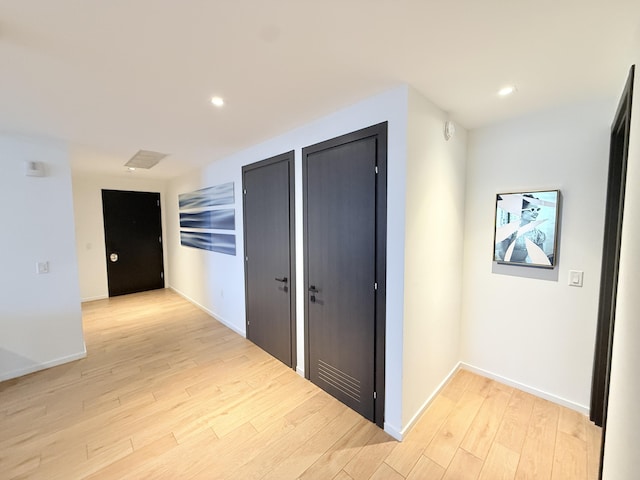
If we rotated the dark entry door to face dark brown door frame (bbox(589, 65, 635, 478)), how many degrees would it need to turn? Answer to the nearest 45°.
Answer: approximately 45° to its left

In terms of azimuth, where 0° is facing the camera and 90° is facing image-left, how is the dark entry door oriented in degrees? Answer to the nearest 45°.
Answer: approximately 0°

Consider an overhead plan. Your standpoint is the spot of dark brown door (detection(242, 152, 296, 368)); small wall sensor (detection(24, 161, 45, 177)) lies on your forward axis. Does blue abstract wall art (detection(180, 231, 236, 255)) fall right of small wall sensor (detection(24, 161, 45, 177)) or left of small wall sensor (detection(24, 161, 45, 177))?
right

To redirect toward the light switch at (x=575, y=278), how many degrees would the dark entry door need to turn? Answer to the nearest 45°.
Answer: approximately 45° to its left

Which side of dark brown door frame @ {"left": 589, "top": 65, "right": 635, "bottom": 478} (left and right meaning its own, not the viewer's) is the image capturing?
left

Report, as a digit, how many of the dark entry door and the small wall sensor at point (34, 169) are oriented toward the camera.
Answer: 2

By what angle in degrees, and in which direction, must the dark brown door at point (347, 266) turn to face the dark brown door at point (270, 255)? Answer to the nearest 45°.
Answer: approximately 90° to its right

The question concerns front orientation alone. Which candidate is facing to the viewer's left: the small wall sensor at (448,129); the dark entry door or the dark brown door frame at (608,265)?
the dark brown door frame

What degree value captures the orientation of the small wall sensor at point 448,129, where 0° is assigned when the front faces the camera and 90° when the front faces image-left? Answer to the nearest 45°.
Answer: approximately 315°

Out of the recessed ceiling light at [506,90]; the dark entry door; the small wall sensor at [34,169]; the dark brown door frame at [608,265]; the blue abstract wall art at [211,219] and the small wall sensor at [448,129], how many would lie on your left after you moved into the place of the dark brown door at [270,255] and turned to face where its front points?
3
